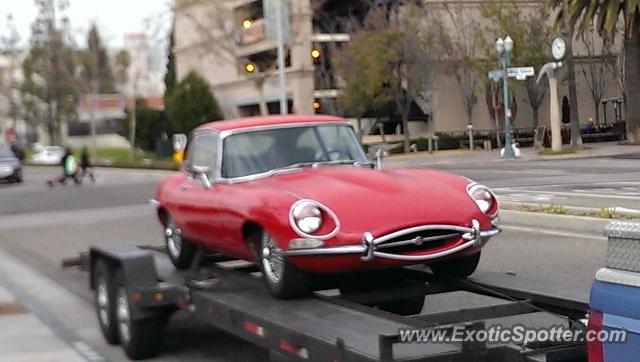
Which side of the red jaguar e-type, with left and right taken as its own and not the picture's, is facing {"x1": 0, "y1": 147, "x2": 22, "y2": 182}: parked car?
back

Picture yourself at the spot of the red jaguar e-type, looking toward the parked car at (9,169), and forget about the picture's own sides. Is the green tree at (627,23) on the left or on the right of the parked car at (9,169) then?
right

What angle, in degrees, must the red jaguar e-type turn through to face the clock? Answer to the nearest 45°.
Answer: approximately 135° to its left

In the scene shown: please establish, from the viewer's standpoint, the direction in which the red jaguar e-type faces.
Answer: facing the viewer and to the right of the viewer

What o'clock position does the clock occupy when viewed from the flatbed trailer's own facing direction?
The clock is roughly at 8 o'clock from the flatbed trailer.

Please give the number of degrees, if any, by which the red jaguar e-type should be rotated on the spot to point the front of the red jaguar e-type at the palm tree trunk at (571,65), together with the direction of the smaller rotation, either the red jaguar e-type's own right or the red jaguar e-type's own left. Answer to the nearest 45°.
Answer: approximately 135° to the red jaguar e-type's own left
